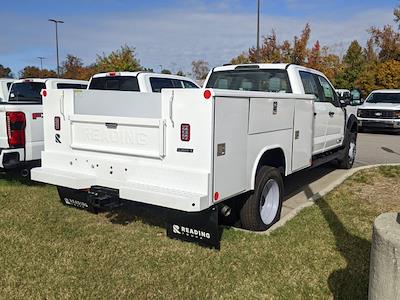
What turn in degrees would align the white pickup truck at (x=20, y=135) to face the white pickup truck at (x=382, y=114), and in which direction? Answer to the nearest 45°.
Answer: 0° — it already faces it

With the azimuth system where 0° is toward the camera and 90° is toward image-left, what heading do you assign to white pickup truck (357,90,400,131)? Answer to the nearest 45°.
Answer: approximately 45°

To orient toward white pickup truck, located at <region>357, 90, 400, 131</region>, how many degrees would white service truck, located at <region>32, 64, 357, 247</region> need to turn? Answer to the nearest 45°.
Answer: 0° — it already faces it

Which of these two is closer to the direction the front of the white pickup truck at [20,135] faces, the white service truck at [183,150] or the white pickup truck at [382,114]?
the white pickup truck

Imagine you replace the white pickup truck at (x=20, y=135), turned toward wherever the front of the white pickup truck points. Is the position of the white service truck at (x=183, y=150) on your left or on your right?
on your right

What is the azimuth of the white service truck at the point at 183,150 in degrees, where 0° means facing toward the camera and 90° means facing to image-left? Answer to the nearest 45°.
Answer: approximately 225°

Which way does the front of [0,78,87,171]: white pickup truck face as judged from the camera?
facing away from the viewer and to the right of the viewer

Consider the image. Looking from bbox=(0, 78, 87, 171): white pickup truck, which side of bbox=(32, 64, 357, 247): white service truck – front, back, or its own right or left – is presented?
left

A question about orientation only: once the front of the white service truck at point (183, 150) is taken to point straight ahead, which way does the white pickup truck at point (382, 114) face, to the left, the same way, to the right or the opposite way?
the opposite way
